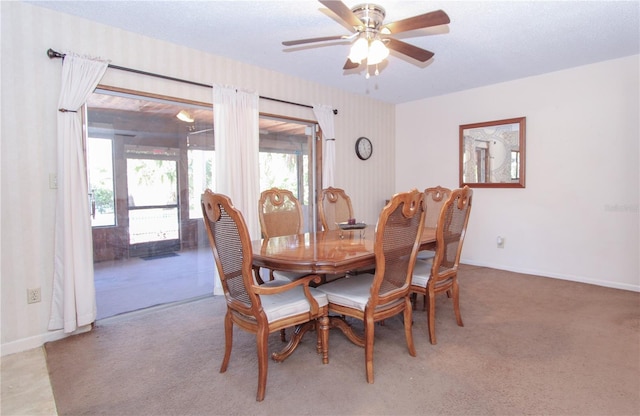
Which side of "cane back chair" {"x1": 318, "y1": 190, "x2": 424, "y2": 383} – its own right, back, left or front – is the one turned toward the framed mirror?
right

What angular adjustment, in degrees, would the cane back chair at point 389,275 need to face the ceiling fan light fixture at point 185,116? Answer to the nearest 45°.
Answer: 0° — it already faces it

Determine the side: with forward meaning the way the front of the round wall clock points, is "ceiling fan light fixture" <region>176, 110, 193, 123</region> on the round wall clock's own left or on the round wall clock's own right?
on the round wall clock's own right

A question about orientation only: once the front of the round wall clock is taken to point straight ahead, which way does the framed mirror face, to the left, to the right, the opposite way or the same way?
to the right

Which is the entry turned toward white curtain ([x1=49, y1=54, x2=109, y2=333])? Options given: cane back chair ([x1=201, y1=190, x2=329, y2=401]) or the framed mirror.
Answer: the framed mirror

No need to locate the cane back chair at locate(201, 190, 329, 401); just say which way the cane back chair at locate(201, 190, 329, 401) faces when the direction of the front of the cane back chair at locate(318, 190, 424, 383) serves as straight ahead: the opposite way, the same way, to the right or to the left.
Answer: to the right

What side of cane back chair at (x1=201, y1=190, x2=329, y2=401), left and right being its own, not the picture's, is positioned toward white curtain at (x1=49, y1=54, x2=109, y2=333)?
left

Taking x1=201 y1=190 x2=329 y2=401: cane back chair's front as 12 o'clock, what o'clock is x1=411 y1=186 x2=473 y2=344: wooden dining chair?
The wooden dining chair is roughly at 1 o'clock from the cane back chair.

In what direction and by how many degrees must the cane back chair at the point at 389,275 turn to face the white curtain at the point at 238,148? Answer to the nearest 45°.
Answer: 0° — it already faces it

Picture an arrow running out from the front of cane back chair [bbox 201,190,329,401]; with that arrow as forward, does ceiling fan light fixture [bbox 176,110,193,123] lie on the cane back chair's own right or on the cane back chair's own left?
on the cane back chair's own left

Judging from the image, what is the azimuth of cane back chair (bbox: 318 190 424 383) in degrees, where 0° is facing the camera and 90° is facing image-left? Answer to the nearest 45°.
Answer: approximately 135°

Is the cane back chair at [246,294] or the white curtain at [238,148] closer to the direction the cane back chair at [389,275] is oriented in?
the white curtain
